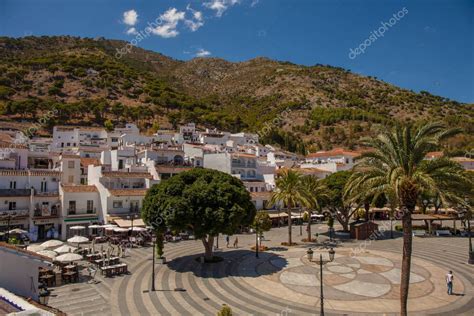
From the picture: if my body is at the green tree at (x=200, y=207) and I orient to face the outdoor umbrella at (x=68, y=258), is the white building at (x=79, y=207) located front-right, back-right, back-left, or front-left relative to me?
front-right

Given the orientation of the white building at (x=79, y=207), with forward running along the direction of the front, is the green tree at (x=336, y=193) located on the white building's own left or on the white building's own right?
on the white building's own left

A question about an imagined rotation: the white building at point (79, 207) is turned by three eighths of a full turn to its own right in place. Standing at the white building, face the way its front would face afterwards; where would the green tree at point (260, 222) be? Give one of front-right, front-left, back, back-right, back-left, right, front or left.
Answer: back

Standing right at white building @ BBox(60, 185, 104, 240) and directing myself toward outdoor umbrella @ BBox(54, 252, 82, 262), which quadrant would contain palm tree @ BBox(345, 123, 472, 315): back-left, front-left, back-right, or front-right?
front-left

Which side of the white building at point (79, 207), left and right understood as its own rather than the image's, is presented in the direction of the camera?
front

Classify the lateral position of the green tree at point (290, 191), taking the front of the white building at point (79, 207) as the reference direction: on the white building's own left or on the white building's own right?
on the white building's own left

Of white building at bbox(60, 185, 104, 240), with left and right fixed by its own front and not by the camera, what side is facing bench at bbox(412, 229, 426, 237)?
left

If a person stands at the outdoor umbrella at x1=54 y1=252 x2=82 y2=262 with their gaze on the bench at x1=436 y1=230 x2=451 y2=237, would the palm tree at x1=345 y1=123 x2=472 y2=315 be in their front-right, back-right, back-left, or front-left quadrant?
front-right

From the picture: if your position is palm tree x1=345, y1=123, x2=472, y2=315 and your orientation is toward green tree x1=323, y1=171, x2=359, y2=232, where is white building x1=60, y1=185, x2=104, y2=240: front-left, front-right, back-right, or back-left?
front-left

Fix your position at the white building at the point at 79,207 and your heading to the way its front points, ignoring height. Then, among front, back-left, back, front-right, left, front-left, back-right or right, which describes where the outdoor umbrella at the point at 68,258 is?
front
